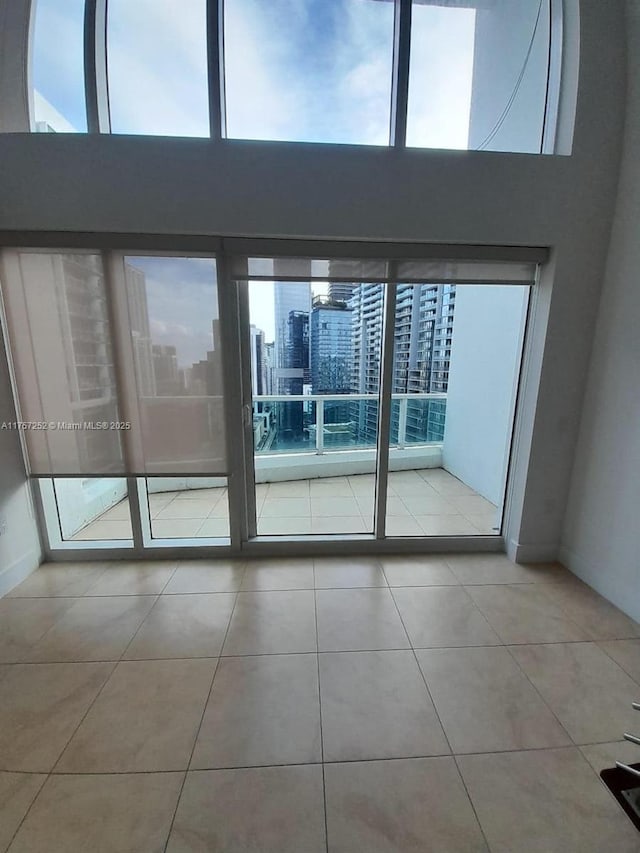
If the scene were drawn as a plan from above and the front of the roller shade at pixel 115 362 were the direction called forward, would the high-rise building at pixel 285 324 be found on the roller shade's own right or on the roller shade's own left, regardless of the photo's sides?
on the roller shade's own left

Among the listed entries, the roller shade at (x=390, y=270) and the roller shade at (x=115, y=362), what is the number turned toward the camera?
2

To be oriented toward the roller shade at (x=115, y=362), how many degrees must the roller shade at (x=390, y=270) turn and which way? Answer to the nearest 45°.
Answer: approximately 90° to its right

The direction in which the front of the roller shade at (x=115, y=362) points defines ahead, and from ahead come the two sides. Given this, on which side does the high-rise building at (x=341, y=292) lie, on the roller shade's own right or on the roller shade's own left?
on the roller shade's own left

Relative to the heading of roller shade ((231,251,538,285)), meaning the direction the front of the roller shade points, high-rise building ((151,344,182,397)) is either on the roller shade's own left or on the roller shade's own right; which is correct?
on the roller shade's own right

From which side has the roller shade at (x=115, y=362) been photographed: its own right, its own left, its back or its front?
front

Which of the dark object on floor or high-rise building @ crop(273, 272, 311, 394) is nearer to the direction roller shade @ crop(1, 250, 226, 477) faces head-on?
the dark object on floor

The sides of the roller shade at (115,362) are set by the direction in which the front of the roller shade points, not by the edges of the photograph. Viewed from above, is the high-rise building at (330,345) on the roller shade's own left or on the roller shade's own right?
on the roller shade's own left

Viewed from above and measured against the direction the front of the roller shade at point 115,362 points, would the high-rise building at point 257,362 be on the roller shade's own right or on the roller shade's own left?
on the roller shade's own left

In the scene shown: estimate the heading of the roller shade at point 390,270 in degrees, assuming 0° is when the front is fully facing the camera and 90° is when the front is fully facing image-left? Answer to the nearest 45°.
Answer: approximately 0°
